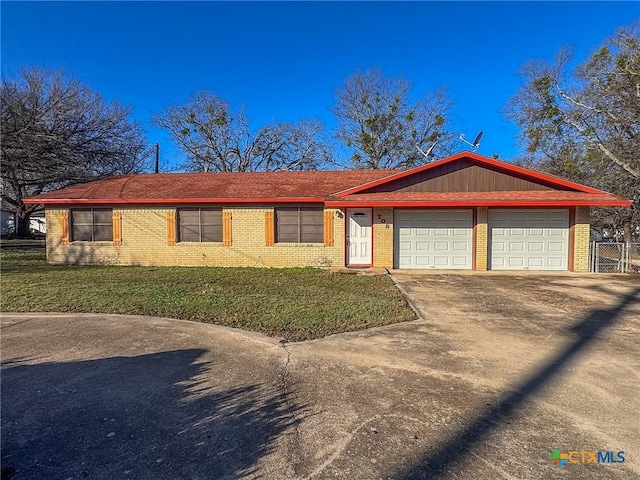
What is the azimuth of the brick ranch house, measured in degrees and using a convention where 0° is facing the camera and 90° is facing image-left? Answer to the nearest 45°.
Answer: approximately 0°

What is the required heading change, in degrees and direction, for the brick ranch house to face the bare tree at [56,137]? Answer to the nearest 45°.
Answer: approximately 135° to its right

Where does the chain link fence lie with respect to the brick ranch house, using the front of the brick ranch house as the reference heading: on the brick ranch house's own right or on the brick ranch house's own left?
on the brick ranch house's own left
